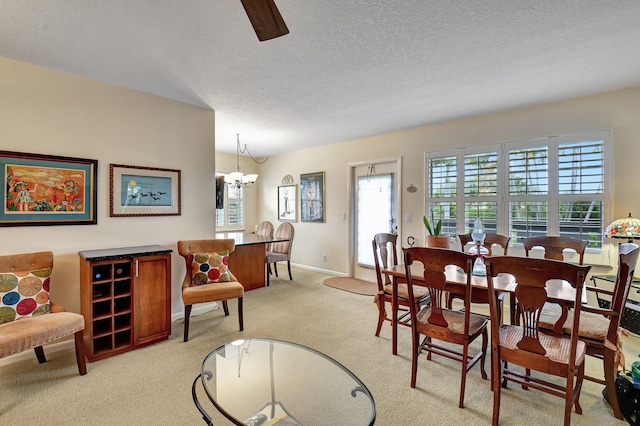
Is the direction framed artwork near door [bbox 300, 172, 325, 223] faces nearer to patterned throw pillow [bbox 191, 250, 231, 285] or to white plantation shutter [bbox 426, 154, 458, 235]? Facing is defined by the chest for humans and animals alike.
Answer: the patterned throw pillow

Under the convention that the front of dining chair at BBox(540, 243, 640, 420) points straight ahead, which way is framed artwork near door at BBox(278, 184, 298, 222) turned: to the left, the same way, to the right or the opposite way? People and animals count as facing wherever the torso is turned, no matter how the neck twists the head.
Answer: to the left

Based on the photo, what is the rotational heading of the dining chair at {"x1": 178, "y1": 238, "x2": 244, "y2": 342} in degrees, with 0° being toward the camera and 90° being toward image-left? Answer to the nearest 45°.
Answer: approximately 315°

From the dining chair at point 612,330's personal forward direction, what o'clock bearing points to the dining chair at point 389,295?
the dining chair at point 389,295 is roughly at 12 o'clock from the dining chair at point 612,330.

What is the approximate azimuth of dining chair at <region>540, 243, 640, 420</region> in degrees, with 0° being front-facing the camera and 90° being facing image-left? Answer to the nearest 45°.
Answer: approximately 90°

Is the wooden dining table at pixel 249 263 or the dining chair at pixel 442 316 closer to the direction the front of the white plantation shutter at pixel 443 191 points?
the dining chair

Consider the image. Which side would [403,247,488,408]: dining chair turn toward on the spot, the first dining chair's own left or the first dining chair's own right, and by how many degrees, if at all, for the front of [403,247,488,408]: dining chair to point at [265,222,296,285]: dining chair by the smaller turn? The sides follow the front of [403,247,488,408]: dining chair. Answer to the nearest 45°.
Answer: approximately 90° to the first dining chair's own left

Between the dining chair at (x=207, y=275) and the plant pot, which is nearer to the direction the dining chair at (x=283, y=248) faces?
the dining chair

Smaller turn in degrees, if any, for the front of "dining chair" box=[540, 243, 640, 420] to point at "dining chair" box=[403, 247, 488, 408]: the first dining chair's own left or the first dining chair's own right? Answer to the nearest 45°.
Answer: approximately 45° to the first dining chair's own left

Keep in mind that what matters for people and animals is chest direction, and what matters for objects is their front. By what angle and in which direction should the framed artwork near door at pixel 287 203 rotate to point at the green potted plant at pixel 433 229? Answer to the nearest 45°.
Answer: approximately 90° to its left

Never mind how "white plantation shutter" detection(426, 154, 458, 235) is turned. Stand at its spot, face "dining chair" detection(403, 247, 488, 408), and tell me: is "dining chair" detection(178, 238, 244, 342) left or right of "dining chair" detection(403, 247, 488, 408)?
right
